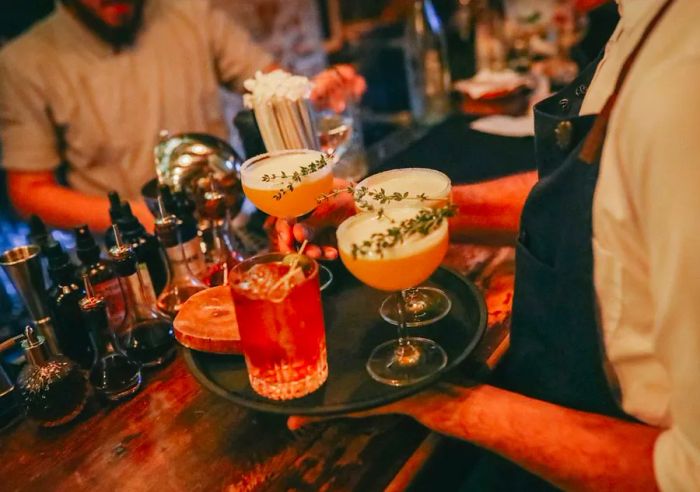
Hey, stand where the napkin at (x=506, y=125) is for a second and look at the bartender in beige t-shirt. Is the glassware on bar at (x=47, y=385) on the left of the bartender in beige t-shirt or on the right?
left

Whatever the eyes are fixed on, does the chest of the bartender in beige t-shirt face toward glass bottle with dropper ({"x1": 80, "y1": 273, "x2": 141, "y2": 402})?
yes

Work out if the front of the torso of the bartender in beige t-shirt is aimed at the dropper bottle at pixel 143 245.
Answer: yes

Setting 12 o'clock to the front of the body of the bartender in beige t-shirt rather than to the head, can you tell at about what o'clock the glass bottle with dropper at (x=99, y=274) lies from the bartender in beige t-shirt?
The glass bottle with dropper is roughly at 12 o'clock from the bartender in beige t-shirt.

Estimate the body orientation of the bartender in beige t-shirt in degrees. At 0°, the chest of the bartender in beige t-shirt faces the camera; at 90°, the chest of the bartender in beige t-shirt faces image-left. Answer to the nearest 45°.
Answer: approximately 0°

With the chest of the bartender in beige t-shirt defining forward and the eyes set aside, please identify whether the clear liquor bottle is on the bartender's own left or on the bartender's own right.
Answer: on the bartender's own left

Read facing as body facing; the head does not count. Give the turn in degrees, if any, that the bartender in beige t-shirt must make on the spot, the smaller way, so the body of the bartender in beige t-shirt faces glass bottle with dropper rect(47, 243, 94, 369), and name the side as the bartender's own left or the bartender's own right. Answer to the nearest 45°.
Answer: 0° — they already face it

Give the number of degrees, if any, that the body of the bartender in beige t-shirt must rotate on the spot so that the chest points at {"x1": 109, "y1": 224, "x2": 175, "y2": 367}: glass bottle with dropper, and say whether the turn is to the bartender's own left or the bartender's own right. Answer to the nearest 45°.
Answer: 0° — they already face it
